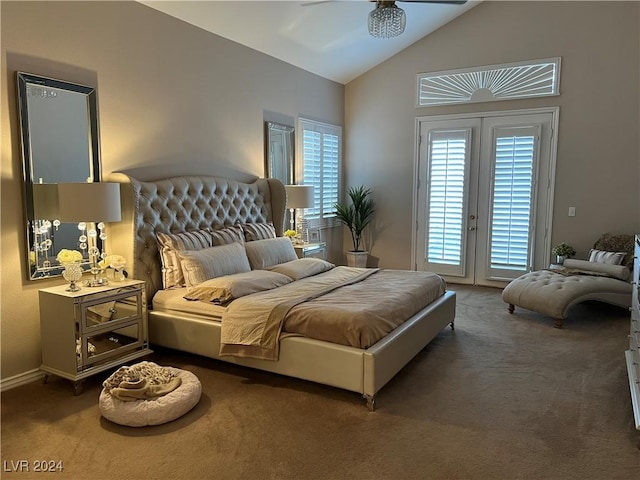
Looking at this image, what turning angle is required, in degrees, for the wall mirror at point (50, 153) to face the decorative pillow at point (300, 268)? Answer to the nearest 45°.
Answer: approximately 45° to its left

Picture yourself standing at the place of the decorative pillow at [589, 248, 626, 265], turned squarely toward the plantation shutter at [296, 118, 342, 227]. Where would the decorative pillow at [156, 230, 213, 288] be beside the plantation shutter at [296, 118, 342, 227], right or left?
left

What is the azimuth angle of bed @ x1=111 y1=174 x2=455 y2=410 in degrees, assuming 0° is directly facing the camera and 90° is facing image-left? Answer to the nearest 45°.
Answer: approximately 315°

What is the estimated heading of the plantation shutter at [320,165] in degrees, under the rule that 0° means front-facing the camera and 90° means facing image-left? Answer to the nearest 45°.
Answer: approximately 315°
